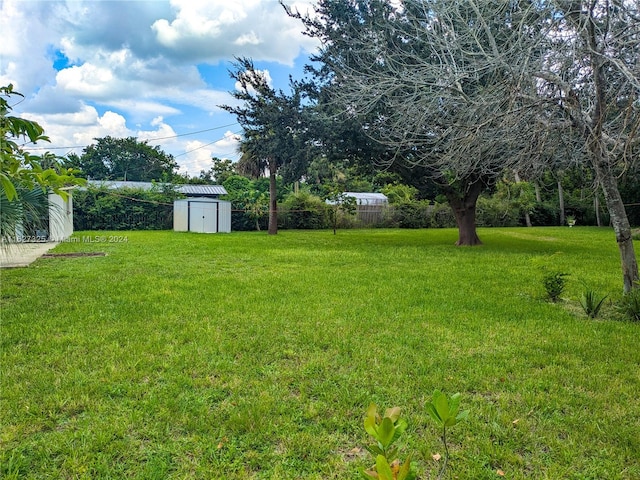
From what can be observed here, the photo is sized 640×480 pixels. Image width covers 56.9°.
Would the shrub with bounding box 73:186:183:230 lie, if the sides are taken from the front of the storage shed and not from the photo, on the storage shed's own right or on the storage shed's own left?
on the storage shed's own right

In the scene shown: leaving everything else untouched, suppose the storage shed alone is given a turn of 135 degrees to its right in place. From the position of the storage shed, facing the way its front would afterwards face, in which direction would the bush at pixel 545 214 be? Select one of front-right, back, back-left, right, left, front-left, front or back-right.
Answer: back-right

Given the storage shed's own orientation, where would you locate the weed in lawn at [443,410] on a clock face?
The weed in lawn is roughly at 12 o'clock from the storage shed.

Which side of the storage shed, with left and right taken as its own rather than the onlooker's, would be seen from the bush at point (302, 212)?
left

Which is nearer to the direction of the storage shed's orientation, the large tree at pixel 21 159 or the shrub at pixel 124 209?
the large tree

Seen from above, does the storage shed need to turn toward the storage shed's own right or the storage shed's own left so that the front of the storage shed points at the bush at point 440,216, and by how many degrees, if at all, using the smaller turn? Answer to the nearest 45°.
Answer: approximately 90° to the storage shed's own left

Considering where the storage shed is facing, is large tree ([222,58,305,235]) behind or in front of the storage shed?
in front

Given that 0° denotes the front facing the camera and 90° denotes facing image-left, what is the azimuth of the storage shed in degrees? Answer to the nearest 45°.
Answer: approximately 0°

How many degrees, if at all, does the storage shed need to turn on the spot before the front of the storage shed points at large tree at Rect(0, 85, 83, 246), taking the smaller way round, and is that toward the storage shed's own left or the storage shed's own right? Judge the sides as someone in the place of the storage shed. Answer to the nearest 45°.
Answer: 0° — it already faces it
